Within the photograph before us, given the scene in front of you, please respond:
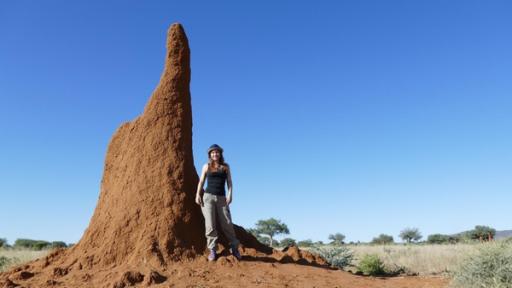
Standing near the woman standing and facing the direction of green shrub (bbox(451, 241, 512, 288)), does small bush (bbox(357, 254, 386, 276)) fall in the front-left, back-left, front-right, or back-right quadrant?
front-left

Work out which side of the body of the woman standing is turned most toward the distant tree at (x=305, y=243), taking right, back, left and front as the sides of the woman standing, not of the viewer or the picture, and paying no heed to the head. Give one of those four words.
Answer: back

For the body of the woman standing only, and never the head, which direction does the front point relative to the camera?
toward the camera

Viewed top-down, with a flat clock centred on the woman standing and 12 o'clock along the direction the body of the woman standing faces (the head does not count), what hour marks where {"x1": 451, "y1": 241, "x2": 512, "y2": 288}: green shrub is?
The green shrub is roughly at 9 o'clock from the woman standing.

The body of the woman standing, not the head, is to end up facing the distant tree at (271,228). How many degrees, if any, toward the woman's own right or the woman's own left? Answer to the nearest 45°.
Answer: approximately 180°

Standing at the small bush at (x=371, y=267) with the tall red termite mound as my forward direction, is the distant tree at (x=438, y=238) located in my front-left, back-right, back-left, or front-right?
back-right
